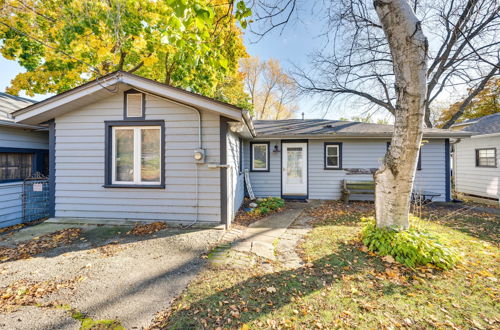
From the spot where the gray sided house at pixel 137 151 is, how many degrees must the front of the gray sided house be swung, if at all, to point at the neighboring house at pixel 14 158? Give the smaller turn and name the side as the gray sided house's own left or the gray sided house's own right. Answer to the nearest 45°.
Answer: approximately 90° to the gray sided house's own right

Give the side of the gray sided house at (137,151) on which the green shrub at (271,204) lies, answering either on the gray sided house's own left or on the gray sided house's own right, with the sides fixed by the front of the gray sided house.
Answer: on the gray sided house's own left

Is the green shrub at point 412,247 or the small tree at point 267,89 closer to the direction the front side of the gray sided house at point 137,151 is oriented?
the green shrub

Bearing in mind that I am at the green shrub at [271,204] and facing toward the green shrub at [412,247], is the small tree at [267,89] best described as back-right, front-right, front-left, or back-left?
back-left

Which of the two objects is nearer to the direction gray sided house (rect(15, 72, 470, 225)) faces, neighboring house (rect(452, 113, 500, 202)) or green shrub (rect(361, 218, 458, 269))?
the green shrub

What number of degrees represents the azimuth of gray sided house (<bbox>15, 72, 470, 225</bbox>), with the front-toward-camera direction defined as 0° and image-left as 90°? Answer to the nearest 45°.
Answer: approximately 0°

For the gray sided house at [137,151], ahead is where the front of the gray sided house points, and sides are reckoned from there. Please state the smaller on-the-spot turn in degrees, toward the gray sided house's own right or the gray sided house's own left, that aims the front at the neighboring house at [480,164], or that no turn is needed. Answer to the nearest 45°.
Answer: approximately 90° to the gray sided house's own left

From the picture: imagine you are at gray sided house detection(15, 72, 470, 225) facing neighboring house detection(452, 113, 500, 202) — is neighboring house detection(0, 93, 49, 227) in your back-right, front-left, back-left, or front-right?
back-left

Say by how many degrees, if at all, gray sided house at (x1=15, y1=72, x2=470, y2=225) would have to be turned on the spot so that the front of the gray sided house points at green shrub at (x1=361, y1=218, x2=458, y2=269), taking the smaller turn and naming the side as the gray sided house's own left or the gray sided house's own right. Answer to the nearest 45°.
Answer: approximately 90° to the gray sided house's own left
